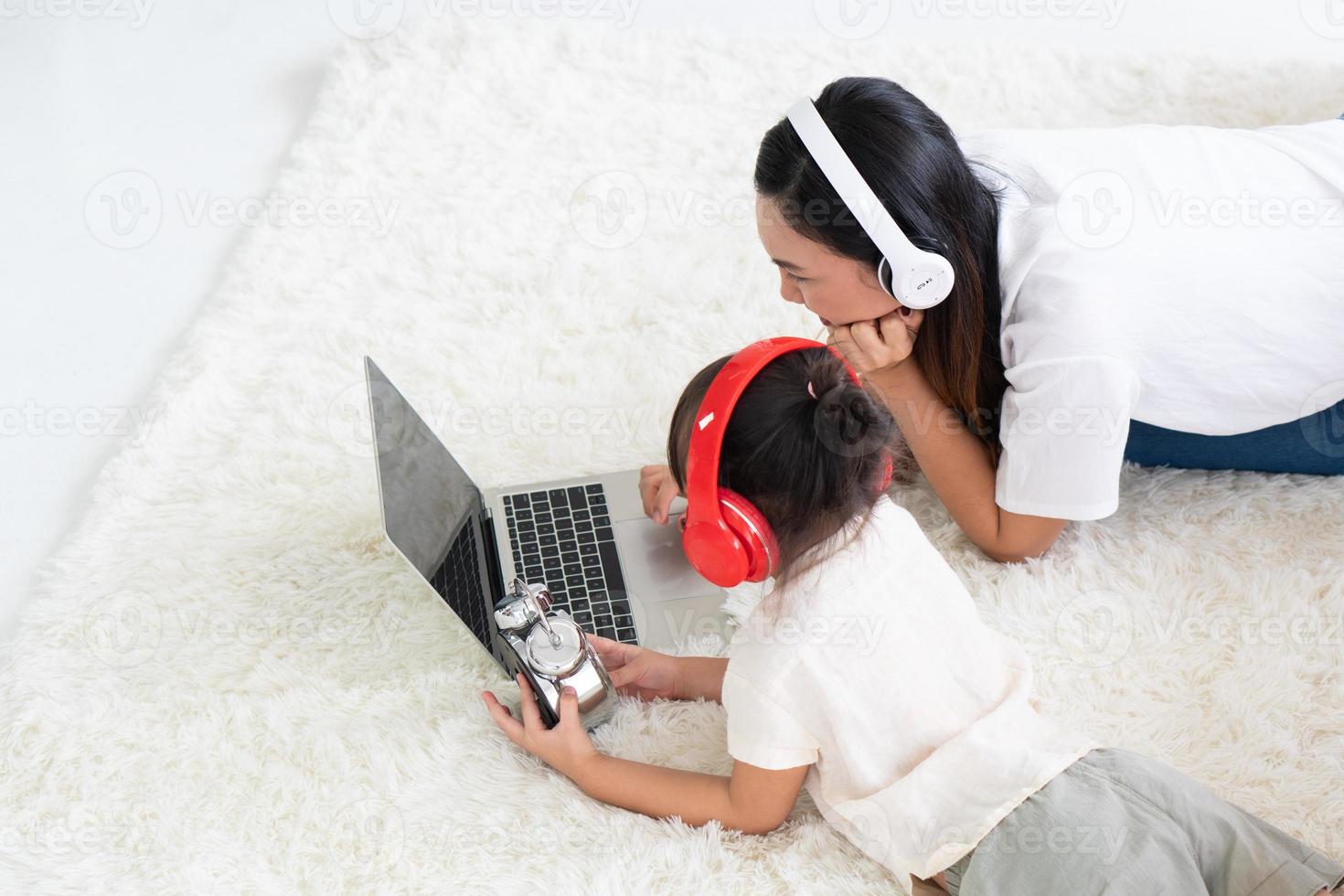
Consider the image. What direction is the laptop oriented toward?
to the viewer's right
